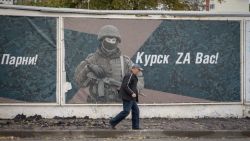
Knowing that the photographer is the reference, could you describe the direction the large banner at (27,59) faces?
facing the viewer

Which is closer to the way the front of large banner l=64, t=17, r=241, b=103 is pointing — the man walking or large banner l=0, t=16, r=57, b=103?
the man walking

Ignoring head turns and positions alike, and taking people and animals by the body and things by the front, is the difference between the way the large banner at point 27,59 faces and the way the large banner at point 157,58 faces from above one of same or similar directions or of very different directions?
same or similar directions

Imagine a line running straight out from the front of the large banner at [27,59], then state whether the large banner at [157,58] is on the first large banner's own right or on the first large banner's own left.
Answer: on the first large banner's own left

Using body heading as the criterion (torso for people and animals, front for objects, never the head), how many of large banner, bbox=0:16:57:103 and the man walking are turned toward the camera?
1

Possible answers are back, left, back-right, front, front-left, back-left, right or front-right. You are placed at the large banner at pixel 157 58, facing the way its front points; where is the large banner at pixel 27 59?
right

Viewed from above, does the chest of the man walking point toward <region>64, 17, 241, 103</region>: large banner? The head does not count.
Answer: no

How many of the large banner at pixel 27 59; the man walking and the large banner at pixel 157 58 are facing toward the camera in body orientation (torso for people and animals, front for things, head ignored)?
2

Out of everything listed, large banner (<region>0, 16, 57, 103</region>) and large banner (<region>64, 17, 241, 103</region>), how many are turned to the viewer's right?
0

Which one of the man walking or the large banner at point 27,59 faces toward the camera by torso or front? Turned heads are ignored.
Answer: the large banner

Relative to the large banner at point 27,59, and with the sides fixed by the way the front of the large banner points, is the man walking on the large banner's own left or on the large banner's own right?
on the large banner's own left
